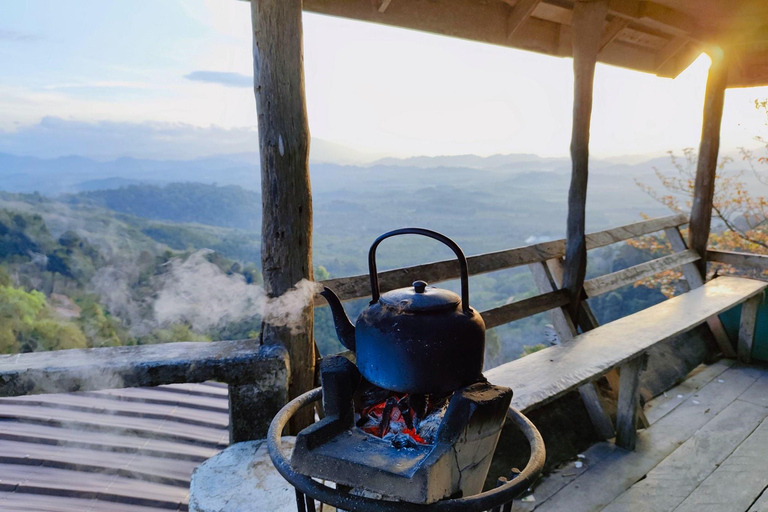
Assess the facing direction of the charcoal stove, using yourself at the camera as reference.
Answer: facing the viewer and to the left of the viewer

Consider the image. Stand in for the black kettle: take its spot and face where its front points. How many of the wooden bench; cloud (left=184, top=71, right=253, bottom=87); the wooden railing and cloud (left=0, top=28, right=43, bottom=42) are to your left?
0

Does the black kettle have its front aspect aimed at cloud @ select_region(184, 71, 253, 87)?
no

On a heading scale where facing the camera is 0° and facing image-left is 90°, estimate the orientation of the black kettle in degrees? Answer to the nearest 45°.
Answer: approximately 90°

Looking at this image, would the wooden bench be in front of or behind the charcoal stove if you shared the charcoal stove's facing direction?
behind

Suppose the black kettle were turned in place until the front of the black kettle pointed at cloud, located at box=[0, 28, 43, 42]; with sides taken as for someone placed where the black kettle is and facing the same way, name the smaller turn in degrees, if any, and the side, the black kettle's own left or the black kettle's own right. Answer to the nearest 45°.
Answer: approximately 45° to the black kettle's own right

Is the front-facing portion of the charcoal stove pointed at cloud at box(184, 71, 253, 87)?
no
